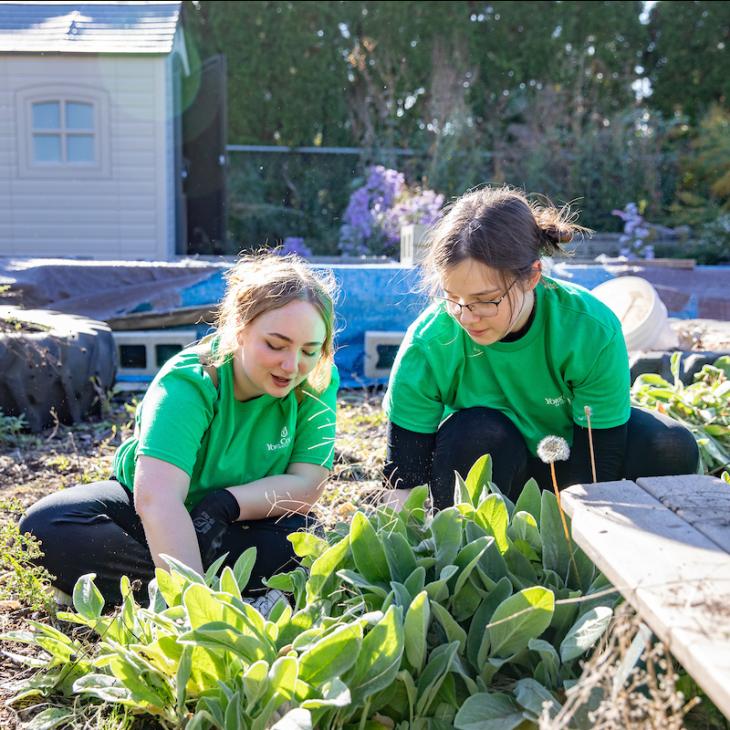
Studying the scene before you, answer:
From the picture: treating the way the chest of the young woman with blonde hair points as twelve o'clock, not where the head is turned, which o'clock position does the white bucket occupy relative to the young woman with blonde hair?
The white bucket is roughly at 9 o'clock from the young woman with blonde hair.

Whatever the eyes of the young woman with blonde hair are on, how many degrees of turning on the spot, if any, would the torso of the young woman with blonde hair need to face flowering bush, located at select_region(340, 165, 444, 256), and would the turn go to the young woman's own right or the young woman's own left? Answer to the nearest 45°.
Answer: approximately 135° to the young woman's own left

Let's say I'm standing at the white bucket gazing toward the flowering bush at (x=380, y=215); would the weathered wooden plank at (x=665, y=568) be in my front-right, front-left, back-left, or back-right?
back-left

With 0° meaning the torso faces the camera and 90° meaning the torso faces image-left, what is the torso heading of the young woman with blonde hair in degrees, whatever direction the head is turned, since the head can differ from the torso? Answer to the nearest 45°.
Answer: approximately 315°

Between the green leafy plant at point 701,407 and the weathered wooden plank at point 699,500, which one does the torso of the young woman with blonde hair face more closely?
the weathered wooden plank

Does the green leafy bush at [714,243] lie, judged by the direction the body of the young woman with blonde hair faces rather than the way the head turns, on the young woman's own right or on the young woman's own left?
on the young woman's own left

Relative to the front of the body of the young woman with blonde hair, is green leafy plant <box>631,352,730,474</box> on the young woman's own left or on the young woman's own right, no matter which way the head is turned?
on the young woman's own left

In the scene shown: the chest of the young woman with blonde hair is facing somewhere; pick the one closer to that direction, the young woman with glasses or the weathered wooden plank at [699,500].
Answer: the weathered wooden plank

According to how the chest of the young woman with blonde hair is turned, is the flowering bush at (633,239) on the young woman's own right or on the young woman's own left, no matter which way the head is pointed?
on the young woman's own left
